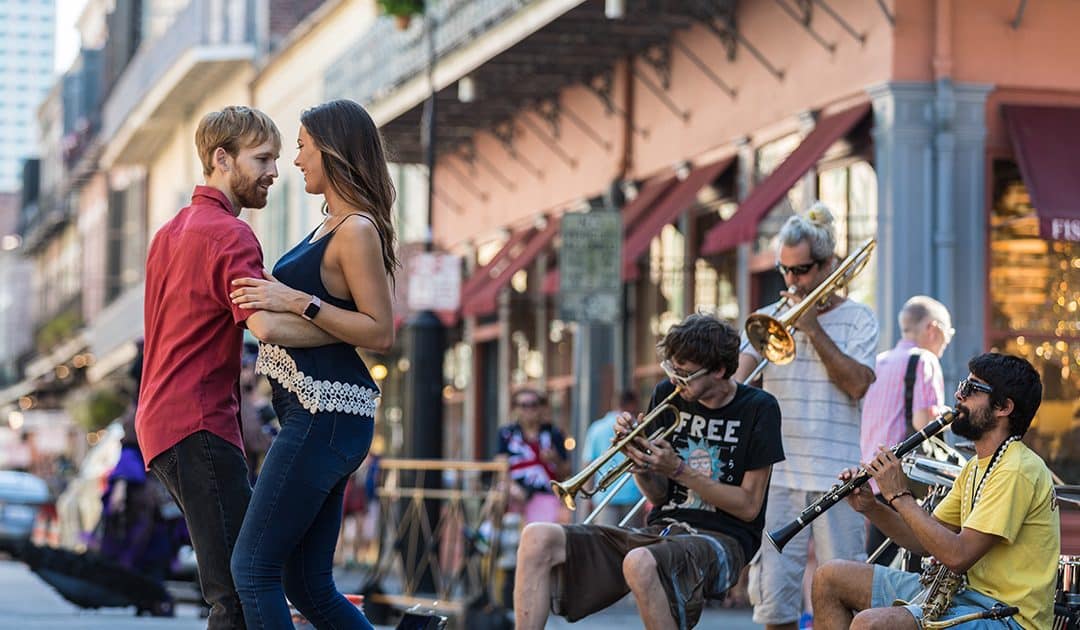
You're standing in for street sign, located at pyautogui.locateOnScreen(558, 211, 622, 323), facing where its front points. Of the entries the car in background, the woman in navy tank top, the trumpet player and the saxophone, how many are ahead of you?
3

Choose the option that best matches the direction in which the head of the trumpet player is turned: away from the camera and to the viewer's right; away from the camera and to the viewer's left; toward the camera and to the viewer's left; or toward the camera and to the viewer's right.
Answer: toward the camera and to the viewer's left

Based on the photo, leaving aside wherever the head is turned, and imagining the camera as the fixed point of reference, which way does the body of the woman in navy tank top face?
to the viewer's left

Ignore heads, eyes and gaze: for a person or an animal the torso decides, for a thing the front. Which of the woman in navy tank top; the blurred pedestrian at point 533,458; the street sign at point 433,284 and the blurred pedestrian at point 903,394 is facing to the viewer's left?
the woman in navy tank top

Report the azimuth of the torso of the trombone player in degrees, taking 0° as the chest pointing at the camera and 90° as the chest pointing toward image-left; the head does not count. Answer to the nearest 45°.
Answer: approximately 45°

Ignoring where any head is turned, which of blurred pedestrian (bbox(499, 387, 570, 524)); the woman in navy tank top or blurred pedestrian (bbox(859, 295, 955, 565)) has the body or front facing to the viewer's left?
the woman in navy tank top

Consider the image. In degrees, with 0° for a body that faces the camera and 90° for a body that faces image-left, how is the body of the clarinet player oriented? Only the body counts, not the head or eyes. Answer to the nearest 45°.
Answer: approximately 90°

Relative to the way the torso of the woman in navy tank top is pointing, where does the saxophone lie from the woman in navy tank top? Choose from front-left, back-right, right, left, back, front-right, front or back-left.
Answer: back

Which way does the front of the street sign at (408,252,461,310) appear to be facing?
toward the camera

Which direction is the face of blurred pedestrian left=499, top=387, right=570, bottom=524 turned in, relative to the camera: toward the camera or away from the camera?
toward the camera
